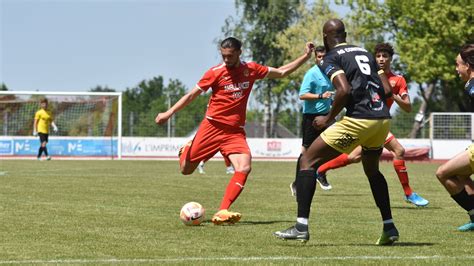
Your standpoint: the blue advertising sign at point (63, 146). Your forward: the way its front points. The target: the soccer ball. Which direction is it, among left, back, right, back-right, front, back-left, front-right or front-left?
front

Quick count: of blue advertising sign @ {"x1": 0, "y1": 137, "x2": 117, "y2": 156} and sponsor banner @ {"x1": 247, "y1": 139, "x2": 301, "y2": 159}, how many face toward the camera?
2

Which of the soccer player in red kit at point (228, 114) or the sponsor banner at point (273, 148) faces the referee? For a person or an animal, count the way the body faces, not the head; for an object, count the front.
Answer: the sponsor banner

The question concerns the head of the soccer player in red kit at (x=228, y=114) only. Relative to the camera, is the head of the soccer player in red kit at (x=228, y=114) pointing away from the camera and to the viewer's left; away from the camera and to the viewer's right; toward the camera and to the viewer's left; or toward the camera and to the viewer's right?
toward the camera and to the viewer's left

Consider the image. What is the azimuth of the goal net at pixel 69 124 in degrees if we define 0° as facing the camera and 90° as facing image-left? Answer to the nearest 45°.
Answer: approximately 0°

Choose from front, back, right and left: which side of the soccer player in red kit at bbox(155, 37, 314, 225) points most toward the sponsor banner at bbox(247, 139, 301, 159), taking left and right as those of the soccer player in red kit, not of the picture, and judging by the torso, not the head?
back

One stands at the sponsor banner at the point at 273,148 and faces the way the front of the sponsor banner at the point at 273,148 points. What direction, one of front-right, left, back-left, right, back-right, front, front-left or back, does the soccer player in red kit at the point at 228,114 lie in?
front

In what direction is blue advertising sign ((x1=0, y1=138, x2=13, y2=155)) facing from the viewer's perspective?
toward the camera

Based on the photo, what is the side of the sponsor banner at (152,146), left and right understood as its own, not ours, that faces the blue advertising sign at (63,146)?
right

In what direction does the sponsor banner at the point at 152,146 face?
toward the camera

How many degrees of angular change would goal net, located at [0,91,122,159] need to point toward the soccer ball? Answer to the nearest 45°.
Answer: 0° — it already faces it

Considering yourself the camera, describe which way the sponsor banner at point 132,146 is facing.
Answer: facing the viewer

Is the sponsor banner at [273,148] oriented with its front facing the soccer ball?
yes

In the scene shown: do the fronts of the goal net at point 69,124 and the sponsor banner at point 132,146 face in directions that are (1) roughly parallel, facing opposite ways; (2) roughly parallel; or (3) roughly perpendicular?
roughly parallel

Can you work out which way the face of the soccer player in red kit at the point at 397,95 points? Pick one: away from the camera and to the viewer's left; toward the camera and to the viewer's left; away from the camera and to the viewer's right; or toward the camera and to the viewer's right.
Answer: toward the camera and to the viewer's left

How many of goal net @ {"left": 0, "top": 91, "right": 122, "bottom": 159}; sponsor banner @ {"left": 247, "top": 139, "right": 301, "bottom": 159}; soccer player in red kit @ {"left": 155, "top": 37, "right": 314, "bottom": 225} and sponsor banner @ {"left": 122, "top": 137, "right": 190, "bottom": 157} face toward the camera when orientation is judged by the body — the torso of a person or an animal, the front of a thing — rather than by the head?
4
